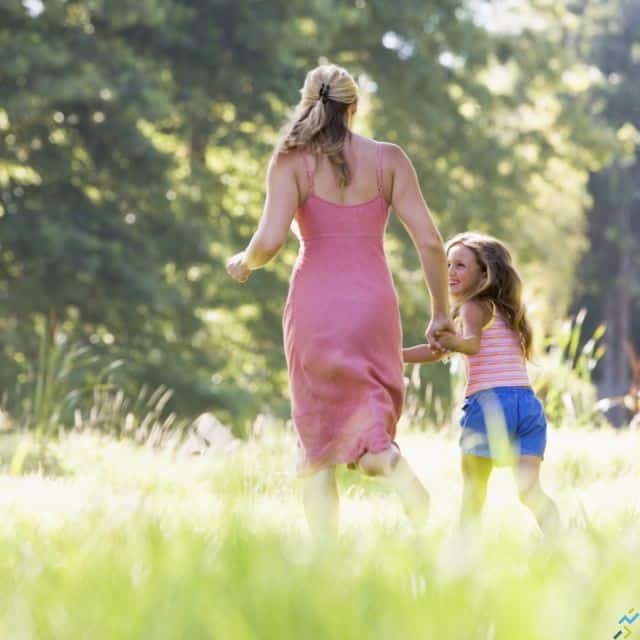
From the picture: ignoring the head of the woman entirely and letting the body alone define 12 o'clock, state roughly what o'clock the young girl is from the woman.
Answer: The young girl is roughly at 2 o'clock from the woman.

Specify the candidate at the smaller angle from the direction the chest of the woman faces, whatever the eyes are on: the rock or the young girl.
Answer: the rock

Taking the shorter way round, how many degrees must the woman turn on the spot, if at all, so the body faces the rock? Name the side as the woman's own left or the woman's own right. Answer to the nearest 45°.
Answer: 0° — they already face it

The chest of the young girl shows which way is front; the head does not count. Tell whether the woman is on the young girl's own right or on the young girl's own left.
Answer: on the young girl's own left

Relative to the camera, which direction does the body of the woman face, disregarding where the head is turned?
away from the camera

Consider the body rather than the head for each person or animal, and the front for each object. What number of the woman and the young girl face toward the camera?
0

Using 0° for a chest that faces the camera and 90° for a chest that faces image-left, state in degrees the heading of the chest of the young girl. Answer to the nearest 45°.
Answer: approximately 135°

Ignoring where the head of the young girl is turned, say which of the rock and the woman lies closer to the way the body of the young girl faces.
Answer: the rock
